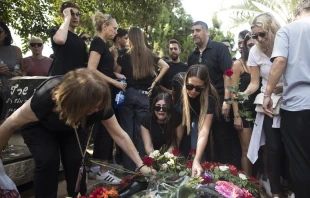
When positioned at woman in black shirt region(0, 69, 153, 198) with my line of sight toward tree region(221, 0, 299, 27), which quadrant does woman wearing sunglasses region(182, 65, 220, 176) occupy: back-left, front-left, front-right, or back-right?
front-right

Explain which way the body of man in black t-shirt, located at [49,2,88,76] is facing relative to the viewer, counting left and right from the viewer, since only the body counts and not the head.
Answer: facing the viewer and to the right of the viewer

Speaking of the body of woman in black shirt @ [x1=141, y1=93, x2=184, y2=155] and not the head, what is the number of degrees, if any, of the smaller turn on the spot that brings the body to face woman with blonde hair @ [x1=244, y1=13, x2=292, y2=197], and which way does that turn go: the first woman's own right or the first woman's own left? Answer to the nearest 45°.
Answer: approximately 90° to the first woman's own left

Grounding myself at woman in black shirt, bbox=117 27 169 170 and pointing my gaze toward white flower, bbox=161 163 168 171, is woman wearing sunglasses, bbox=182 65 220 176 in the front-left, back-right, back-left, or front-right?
front-left

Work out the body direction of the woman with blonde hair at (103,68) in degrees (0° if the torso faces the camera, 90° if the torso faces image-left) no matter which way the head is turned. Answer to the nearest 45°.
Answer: approximately 270°

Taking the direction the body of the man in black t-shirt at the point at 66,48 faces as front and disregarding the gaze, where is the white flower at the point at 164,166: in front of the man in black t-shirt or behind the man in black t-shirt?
in front

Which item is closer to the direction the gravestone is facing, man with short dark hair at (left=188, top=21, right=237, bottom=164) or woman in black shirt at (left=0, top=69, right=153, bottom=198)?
the woman in black shirt

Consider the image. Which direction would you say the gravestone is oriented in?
toward the camera

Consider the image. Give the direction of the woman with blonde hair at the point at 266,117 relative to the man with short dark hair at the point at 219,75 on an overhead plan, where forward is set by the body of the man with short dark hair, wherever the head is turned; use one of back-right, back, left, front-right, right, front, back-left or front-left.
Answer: left

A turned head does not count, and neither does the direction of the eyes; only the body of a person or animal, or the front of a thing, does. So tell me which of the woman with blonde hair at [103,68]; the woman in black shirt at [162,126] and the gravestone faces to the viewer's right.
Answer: the woman with blonde hair

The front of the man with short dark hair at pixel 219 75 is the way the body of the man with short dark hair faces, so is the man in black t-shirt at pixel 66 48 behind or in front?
in front

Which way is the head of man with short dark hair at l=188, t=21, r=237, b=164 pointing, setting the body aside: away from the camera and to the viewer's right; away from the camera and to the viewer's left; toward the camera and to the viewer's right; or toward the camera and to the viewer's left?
toward the camera and to the viewer's left

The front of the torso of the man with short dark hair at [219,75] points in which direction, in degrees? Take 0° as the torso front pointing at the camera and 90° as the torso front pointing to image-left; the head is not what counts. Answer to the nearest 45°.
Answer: approximately 45°

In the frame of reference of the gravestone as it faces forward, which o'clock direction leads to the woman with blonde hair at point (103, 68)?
The woman with blonde hair is roughly at 8 o'clock from the gravestone.

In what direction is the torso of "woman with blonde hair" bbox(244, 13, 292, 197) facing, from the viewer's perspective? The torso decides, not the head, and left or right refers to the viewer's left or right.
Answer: facing the viewer and to the left of the viewer
